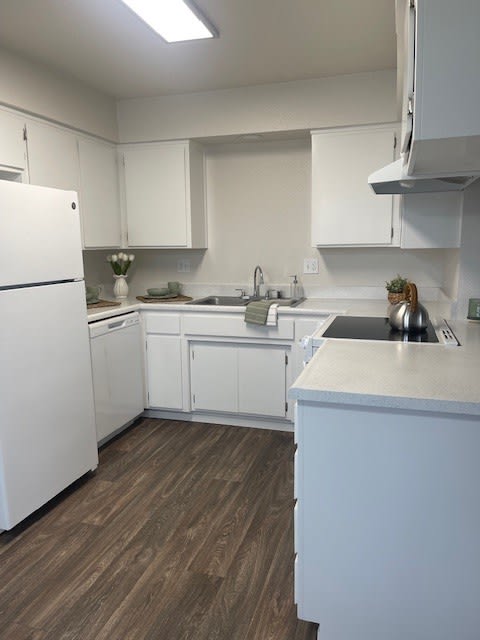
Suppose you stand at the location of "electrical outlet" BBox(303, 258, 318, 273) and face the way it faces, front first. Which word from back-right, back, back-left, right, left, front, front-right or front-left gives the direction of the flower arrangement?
right

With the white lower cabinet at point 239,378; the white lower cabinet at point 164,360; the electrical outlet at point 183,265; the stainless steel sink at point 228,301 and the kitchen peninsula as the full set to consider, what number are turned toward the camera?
4

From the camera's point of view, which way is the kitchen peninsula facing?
to the viewer's left

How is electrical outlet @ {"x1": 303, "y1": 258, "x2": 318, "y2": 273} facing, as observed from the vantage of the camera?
facing the viewer

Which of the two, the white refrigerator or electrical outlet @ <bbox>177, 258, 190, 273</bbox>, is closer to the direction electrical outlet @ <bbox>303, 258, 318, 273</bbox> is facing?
the white refrigerator

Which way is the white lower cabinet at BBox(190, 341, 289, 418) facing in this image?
toward the camera

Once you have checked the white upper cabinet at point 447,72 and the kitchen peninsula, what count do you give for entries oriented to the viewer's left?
2

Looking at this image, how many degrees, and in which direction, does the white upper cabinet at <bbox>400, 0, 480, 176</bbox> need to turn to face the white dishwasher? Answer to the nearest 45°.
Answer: approximately 45° to its right

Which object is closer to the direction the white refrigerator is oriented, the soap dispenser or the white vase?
the soap dispenser

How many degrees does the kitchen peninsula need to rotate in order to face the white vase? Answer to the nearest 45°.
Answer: approximately 45° to its right

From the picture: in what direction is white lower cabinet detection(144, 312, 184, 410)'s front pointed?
toward the camera

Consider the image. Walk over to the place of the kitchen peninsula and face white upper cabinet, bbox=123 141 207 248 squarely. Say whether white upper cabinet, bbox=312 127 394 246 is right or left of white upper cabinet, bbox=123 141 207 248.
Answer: right

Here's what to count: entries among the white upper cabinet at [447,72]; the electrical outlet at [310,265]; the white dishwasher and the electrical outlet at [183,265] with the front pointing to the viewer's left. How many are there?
1

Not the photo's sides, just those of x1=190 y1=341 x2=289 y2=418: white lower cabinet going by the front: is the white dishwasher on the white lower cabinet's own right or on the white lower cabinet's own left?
on the white lower cabinet's own right

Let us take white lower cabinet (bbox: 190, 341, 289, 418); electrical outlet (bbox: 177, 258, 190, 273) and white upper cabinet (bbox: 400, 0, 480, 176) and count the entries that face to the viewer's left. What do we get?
1
